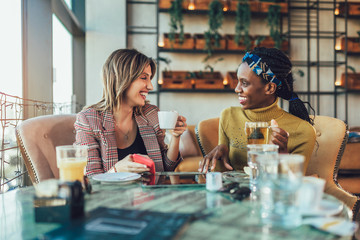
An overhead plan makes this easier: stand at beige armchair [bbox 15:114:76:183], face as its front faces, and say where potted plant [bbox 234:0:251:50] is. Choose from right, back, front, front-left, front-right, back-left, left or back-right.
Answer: left

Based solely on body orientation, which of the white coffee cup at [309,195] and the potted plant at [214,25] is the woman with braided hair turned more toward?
the white coffee cup

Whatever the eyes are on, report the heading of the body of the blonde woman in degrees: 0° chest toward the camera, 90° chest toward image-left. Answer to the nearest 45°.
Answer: approximately 315°

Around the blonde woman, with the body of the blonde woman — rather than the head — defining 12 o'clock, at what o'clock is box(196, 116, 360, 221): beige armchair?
The beige armchair is roughly at 11 o'clock from the blonde woman.

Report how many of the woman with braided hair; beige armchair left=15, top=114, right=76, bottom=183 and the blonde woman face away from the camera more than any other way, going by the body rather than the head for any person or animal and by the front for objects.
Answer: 0

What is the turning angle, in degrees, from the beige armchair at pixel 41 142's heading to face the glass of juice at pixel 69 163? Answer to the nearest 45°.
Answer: approximately 45° to its right

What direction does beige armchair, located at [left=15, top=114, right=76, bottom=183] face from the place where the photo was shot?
facing the viewer and to the right of the viewer

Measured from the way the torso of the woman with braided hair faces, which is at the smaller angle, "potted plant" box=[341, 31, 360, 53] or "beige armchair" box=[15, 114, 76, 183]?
the beige armchair

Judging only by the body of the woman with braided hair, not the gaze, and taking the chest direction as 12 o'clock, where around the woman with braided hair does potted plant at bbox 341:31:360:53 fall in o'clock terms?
The potted plant is roughly at 5 o'clock from the woman with braided hair.

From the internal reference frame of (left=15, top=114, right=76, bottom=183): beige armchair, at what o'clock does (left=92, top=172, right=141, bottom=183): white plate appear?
The white plate is roughly at 1 o'clock from the beige armchair.

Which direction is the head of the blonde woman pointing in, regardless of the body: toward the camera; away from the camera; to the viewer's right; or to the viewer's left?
to the viewer's right

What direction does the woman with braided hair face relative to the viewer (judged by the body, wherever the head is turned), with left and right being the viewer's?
facing the viewer and to the left of the viewer

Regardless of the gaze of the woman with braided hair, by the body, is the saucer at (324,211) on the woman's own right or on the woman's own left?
on the woman's own left

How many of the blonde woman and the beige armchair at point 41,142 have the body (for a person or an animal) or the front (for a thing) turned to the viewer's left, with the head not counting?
0
